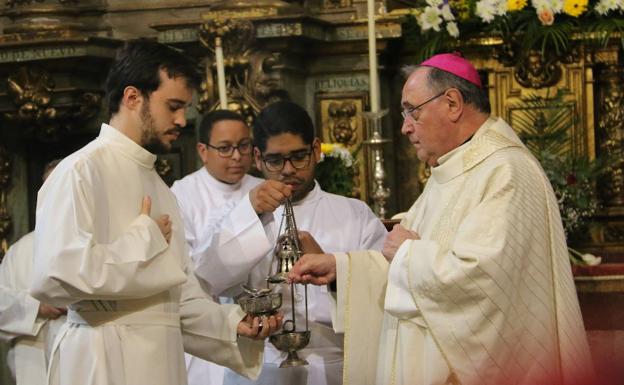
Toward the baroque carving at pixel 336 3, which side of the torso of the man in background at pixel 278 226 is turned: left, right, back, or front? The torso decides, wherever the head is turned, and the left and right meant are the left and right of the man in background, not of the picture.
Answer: back

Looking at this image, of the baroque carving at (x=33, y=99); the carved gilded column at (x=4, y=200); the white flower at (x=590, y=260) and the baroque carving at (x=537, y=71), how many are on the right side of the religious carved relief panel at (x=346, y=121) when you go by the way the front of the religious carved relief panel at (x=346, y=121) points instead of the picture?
2

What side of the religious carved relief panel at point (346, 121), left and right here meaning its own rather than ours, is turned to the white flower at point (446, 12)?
left

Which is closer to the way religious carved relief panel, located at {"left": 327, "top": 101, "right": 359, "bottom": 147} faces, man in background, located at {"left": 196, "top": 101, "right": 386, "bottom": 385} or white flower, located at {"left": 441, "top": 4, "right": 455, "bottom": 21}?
the man in background

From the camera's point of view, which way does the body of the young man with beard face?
to the viewer's right

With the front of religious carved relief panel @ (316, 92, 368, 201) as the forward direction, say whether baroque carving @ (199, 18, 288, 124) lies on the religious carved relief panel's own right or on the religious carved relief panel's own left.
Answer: on the religious carved relief panel's own right

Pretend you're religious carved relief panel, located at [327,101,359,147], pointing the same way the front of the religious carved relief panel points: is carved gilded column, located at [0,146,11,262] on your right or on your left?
on your right

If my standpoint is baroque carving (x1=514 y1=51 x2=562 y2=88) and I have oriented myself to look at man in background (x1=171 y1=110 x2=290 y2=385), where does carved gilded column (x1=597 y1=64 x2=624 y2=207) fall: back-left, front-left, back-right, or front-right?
back-left

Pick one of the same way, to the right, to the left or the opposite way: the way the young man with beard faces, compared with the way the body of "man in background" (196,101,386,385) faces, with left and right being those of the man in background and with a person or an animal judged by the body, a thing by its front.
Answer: to the left

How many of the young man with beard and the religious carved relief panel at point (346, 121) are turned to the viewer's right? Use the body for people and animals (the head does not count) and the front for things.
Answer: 1

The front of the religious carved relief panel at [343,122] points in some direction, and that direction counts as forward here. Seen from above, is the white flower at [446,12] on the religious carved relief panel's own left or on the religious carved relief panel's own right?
on the religious carved relief panel's own left

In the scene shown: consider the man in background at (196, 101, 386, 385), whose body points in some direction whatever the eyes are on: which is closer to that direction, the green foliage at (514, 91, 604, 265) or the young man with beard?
the young man with beard
